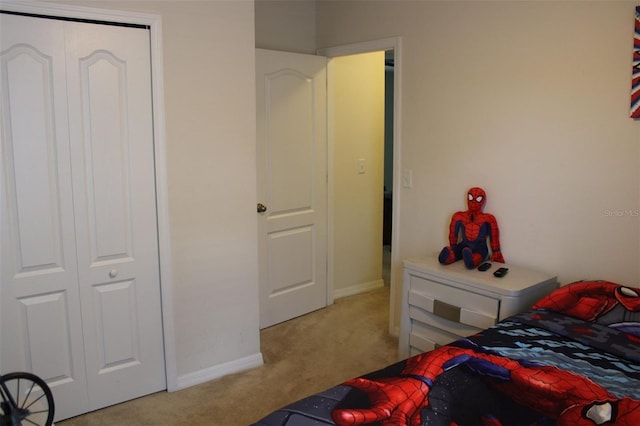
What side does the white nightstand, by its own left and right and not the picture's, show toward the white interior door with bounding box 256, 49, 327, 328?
right

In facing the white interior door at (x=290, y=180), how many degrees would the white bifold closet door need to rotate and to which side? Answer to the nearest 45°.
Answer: approximately 90° to its left

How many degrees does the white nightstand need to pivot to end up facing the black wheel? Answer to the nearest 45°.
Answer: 0° — it already faces it

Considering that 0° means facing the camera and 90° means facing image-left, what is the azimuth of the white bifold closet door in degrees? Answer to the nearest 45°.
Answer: approximately 315°

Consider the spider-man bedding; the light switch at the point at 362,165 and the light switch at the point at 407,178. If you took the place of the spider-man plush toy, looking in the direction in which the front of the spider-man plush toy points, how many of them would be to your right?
2

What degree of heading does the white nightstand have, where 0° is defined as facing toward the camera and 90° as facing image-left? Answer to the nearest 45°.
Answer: approximately 45°

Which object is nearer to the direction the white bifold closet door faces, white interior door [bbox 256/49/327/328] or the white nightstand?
the white nightstand

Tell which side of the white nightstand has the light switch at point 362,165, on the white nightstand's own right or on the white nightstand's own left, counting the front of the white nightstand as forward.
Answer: on the white nightstand's own right

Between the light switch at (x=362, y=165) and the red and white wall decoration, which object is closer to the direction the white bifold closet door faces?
the red and white wall decoration

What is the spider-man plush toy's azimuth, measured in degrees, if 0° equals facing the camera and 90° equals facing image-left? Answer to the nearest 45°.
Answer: approximately 45°

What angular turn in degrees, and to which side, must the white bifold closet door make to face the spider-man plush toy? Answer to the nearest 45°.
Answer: approximately 45° to its left

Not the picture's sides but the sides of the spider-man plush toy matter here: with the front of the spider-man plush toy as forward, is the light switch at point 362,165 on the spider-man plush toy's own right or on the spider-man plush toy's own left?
on the spider-man plush toy's own right

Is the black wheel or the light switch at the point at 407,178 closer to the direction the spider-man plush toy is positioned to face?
the black wheel
